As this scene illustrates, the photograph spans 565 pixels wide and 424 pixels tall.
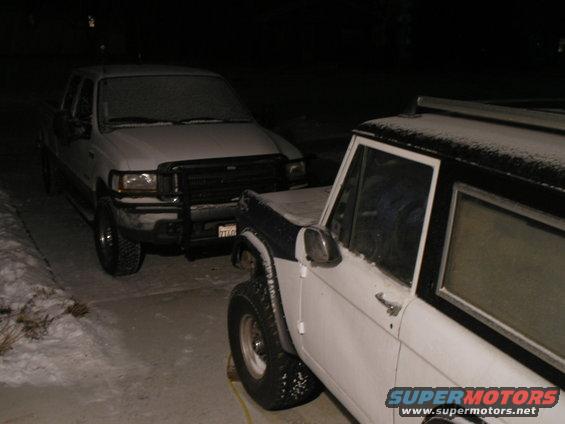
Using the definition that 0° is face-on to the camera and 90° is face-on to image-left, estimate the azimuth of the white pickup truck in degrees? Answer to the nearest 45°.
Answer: approximately 315°

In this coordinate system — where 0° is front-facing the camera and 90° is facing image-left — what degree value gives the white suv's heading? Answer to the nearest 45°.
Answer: approximately 135°
